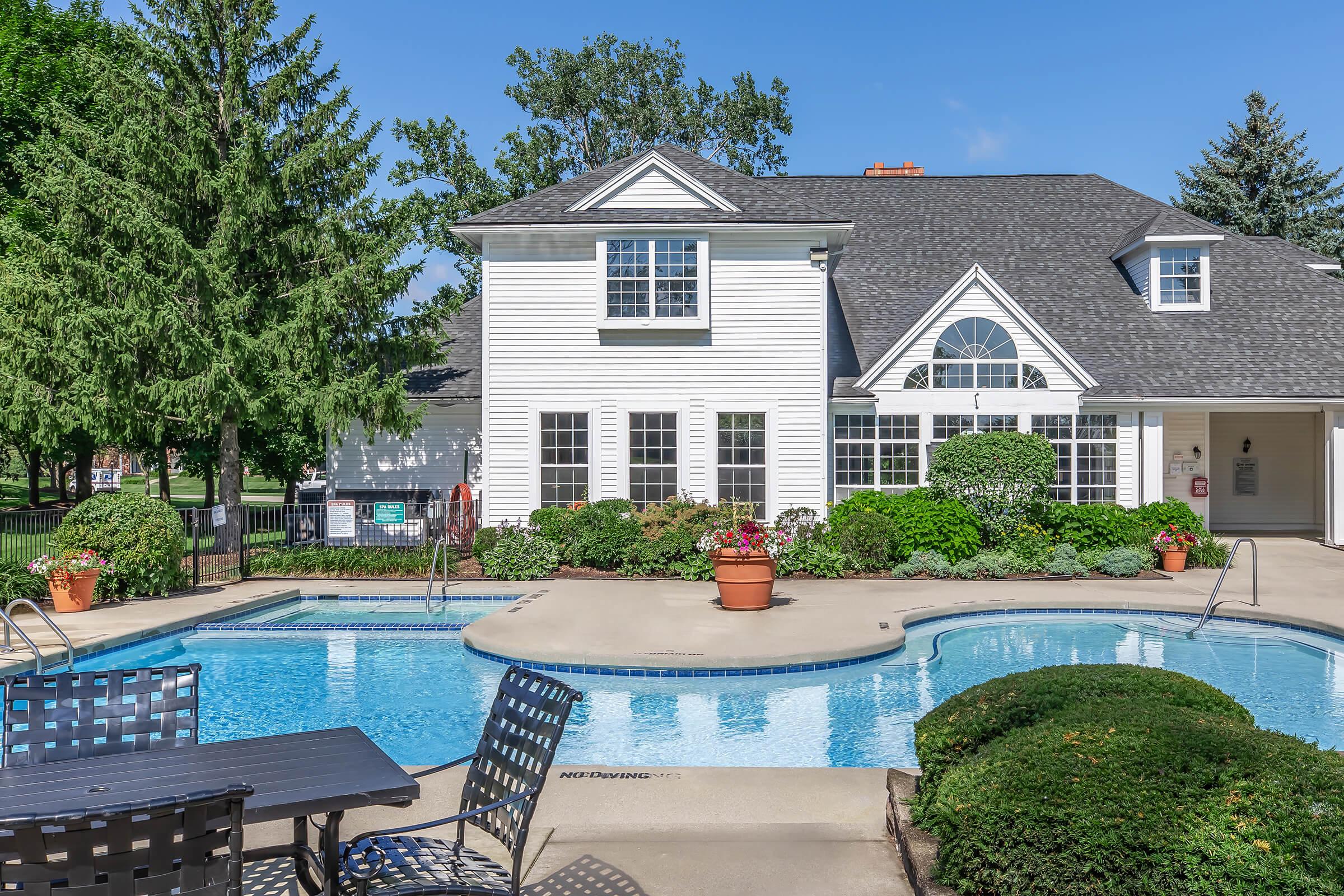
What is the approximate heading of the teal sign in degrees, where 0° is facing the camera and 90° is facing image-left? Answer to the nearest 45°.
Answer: approximately 0°

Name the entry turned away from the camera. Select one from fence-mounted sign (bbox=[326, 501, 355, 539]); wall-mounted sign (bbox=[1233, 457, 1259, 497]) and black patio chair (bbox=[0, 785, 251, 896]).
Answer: the black patio chair

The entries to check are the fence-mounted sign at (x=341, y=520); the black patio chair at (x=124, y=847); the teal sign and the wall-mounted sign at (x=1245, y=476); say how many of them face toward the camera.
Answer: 3

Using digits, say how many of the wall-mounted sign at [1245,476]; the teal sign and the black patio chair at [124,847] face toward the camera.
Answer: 2

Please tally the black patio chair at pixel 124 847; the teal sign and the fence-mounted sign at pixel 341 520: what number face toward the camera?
2

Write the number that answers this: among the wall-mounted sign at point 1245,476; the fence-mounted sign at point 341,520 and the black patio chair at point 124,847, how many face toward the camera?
2

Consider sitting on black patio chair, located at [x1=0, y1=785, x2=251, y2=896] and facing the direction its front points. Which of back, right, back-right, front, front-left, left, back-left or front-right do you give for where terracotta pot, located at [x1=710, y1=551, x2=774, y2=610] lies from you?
front-right

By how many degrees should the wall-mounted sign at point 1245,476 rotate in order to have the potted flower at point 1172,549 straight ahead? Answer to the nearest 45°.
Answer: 0° — it already faces it

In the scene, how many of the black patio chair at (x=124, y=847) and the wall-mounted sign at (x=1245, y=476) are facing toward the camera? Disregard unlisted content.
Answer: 1

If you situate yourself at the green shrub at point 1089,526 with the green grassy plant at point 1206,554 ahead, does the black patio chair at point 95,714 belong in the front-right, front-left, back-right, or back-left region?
back-right

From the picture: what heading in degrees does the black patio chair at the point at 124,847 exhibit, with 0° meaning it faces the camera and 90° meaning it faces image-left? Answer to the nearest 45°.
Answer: approximately 180°

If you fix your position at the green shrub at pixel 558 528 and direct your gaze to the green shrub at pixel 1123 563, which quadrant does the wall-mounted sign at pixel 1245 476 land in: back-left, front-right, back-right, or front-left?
front-left

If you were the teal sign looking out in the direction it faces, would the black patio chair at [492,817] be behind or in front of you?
in front

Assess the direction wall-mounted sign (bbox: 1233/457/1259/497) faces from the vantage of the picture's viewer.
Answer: facing the viewer

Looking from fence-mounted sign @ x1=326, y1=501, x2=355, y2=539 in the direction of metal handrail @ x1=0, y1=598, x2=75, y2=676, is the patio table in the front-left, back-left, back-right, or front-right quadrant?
front-left

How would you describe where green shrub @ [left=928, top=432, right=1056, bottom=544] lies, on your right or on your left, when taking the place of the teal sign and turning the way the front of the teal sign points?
on your left

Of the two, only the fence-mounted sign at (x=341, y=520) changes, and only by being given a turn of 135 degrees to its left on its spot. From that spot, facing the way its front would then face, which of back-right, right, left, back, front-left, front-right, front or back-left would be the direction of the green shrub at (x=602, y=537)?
front-right

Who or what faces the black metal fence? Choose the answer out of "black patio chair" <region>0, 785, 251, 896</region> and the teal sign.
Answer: the black patio chair
